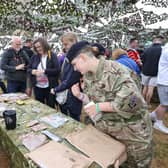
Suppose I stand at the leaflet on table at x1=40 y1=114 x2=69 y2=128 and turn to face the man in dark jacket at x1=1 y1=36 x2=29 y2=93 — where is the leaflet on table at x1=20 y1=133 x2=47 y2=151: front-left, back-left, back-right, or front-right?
back-left

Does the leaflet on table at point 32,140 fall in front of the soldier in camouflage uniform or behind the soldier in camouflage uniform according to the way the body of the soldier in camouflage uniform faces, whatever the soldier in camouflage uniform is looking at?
in front

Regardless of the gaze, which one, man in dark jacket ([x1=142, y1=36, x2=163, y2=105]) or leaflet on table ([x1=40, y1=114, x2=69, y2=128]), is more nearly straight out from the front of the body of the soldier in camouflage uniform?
the leaflet on table

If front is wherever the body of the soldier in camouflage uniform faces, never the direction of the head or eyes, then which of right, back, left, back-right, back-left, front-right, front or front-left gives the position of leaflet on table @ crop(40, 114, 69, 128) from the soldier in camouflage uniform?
front-right

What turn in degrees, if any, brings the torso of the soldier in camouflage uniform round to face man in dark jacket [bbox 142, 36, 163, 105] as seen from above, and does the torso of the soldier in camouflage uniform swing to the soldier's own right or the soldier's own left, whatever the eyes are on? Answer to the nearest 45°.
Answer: approximately 90° to the soldier's own right

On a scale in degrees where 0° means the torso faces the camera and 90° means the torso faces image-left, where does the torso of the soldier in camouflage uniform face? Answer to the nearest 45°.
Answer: approximately 90°

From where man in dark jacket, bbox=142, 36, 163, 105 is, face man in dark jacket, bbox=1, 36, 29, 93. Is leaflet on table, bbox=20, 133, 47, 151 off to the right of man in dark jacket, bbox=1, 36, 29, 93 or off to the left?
left

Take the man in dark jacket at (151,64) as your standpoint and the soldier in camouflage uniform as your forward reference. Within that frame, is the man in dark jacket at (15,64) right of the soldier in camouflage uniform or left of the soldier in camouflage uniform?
right
